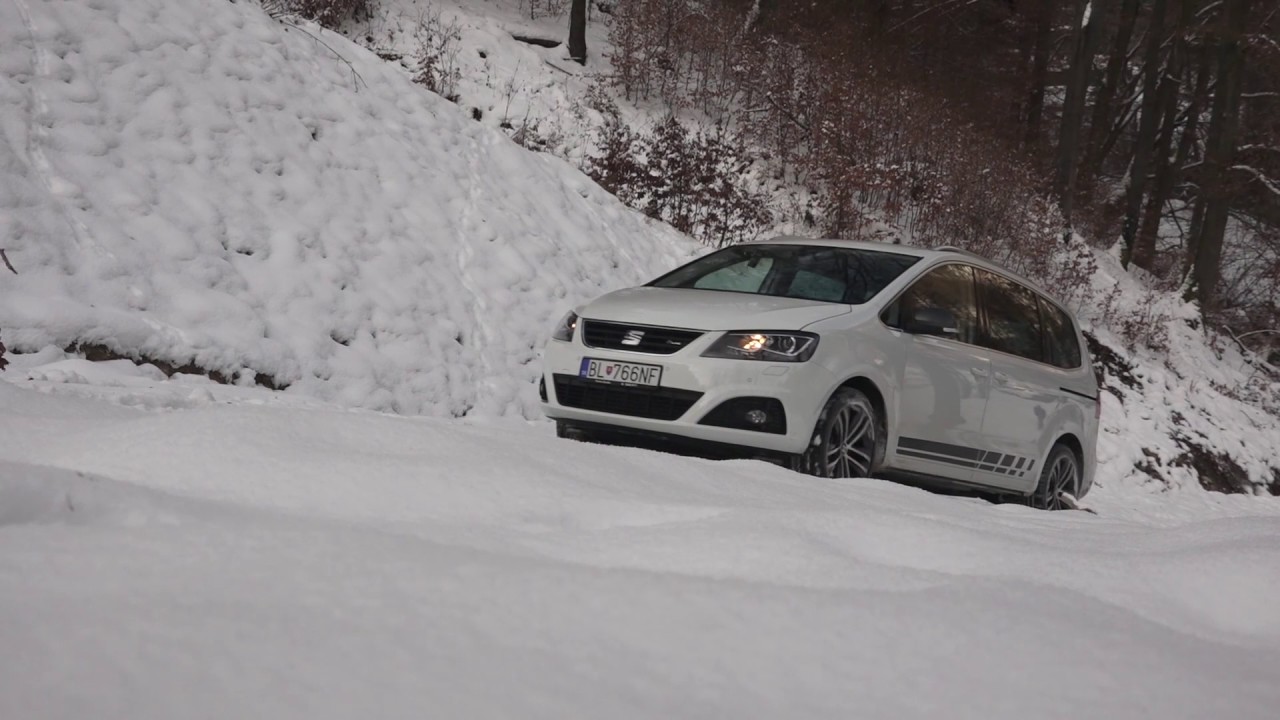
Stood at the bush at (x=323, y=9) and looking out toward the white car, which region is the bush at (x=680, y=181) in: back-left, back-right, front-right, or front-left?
front-left

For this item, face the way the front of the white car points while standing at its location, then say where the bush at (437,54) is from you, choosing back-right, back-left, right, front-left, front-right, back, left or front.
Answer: right

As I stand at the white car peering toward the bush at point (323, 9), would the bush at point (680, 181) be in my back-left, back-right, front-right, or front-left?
front-right

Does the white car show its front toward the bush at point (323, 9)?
no

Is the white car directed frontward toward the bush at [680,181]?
no

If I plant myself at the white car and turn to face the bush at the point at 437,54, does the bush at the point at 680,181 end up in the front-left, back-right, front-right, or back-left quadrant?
front-right

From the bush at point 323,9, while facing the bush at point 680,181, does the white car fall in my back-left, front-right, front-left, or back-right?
front-right

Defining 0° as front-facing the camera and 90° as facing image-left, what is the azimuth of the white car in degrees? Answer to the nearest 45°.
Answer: approximately 45°

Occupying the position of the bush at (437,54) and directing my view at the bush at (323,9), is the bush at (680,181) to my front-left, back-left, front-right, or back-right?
back-left
